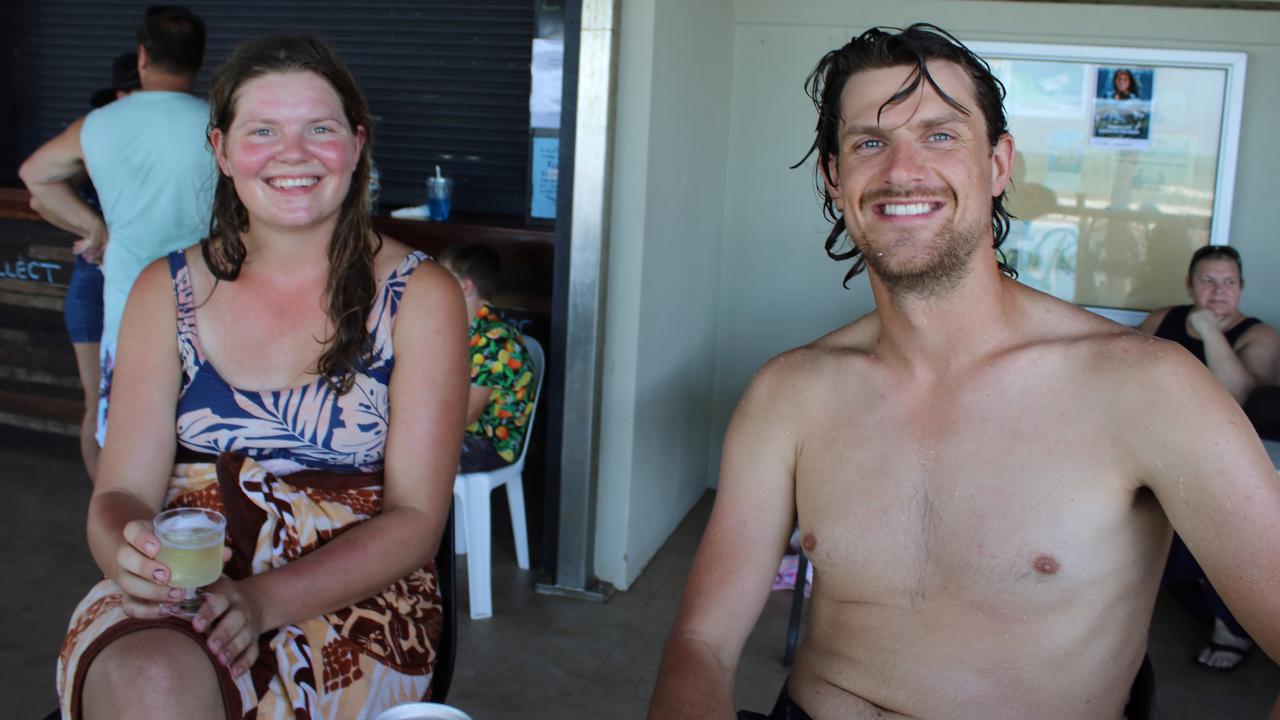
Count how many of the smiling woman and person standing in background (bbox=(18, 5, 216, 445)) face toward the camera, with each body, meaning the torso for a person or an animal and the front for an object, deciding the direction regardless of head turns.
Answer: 1

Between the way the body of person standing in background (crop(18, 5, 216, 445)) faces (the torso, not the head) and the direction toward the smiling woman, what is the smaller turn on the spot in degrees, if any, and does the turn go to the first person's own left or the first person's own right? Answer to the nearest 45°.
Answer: approximately 180°

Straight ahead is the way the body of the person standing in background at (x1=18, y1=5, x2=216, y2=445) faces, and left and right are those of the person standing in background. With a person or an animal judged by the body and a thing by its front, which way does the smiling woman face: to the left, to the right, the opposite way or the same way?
the opposite way

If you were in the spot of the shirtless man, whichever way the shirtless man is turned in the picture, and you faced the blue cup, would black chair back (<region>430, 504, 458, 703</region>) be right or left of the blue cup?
left

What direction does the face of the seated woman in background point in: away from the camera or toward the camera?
toward the camera

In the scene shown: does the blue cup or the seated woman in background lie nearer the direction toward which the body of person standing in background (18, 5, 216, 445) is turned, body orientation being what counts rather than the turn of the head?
the blue cup

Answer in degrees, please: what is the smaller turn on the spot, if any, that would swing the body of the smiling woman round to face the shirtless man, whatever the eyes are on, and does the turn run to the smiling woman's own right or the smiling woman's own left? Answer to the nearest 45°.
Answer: approximately 45° to the smiling woman's own left

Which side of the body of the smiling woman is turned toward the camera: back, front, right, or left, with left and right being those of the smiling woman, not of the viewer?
front

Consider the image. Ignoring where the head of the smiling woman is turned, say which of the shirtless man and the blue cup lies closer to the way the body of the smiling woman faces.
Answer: the shirtless man

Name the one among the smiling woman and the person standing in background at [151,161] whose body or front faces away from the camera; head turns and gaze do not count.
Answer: the person standing in background

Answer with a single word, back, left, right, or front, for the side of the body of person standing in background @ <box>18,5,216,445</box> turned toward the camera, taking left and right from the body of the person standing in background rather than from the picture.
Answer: back

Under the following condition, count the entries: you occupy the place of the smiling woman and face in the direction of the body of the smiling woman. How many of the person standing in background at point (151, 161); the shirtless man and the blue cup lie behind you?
2

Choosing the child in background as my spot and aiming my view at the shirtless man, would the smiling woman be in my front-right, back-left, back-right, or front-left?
front-right

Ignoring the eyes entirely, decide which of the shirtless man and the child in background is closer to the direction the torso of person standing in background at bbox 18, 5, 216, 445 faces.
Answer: the child in background

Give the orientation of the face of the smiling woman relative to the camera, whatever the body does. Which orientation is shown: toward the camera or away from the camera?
toward the camera
